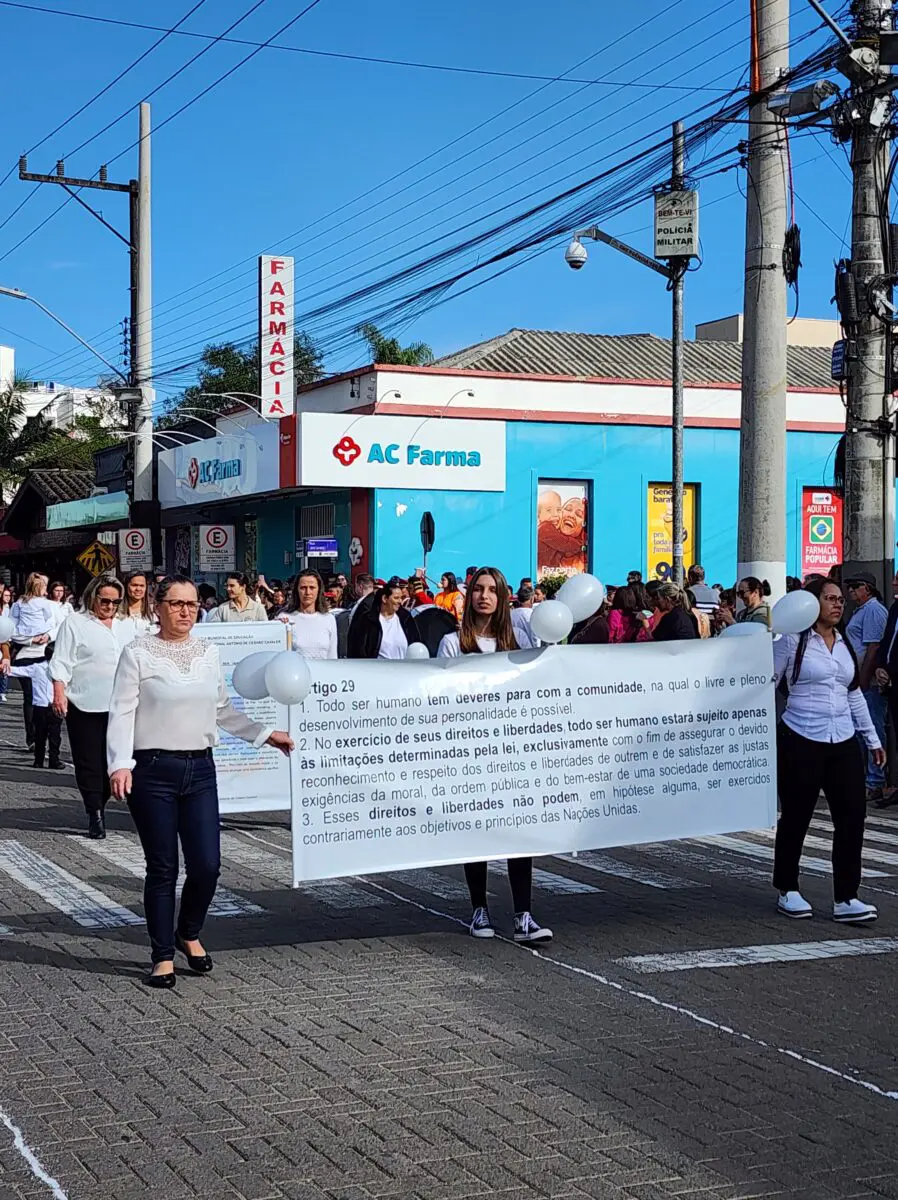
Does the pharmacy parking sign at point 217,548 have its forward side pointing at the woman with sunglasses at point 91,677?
yes

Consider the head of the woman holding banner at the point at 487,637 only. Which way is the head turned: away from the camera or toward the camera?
toward the camera

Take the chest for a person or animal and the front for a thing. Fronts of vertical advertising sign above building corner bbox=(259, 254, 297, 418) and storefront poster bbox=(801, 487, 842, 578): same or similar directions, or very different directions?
same or similar directions

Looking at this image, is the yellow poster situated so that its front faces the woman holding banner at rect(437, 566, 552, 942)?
yes

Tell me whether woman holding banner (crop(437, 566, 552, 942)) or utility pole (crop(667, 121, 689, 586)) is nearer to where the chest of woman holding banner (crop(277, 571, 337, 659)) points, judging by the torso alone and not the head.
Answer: the woman holding banner

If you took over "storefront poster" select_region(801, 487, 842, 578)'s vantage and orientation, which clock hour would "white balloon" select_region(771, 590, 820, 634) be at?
The white balloon is roughly at 12 o'clock from the storefront poster.

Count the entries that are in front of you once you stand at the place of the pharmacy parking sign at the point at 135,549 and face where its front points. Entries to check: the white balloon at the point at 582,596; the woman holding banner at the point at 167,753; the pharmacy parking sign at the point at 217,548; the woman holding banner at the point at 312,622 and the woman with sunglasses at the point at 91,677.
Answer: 4

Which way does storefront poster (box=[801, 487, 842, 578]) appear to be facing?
toward the camera

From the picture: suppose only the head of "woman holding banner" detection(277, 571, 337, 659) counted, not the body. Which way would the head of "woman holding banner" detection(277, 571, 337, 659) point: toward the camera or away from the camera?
toward the camera

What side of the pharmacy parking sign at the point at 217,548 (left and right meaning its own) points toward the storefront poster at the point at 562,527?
left

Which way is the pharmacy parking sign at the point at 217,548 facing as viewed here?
toward the camera

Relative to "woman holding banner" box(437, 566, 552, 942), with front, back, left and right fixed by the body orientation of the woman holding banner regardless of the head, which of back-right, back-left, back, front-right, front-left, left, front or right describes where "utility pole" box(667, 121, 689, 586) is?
back

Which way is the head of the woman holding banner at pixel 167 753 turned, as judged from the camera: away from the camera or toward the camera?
toward the camera

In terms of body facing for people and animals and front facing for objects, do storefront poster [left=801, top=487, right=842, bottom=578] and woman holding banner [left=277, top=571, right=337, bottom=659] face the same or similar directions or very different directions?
same or similar directions

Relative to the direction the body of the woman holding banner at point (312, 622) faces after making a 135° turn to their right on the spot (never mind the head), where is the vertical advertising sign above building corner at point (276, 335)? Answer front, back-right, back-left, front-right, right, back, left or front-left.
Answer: front-right

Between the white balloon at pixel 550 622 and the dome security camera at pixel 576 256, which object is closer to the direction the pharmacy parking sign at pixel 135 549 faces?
the white balloon

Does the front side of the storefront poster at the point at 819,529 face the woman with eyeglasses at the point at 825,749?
yes

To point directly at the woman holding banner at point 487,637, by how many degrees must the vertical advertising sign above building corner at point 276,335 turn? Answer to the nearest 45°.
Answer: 0° — it already faces them
